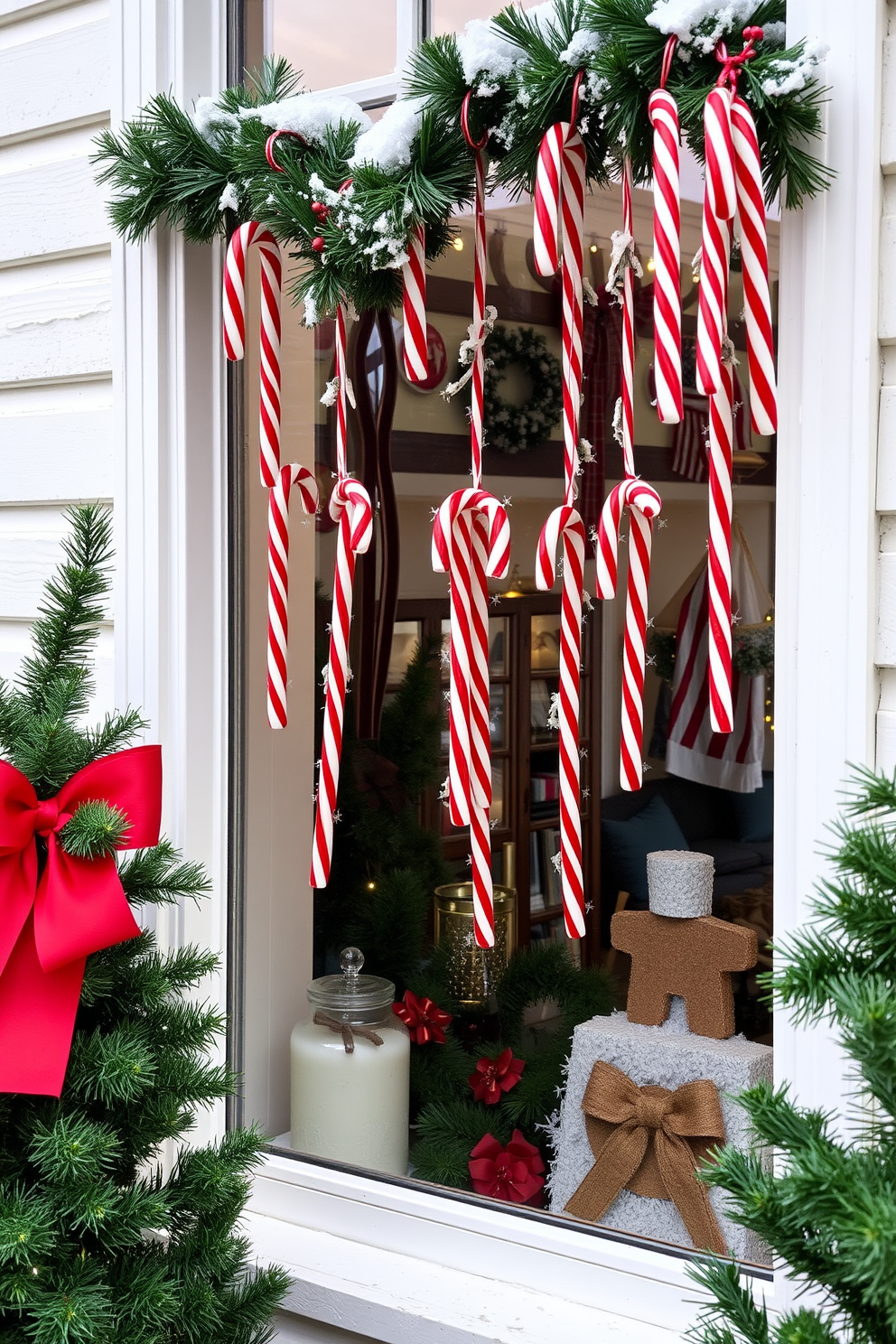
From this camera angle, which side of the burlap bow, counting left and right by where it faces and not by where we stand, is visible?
front

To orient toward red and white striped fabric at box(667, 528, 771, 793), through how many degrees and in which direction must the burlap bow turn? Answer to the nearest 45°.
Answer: approximately 180°

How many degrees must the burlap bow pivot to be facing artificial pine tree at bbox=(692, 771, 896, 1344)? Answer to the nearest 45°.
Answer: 0° — it already faces it
